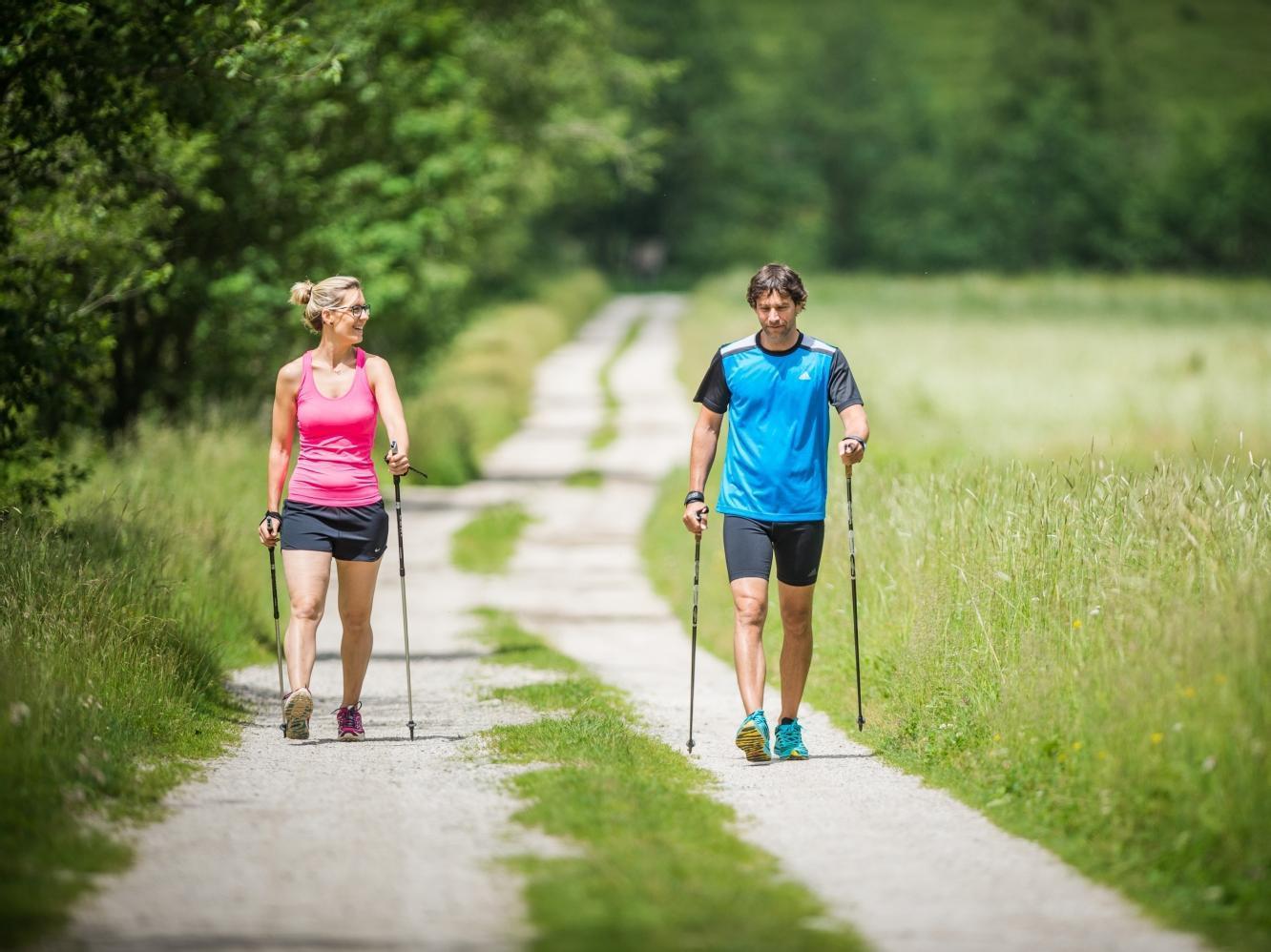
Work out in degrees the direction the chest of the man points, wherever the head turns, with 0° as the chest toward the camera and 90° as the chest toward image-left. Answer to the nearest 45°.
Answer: approximately 0°

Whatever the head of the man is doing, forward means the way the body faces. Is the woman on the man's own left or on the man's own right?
on the man's own right

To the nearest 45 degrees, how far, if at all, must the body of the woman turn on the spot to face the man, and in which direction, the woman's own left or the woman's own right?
approximately 90° to the woman's own left

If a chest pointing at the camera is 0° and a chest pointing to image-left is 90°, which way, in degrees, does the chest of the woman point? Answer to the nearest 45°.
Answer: approximately 0°

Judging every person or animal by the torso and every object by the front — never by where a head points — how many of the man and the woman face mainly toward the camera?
2
